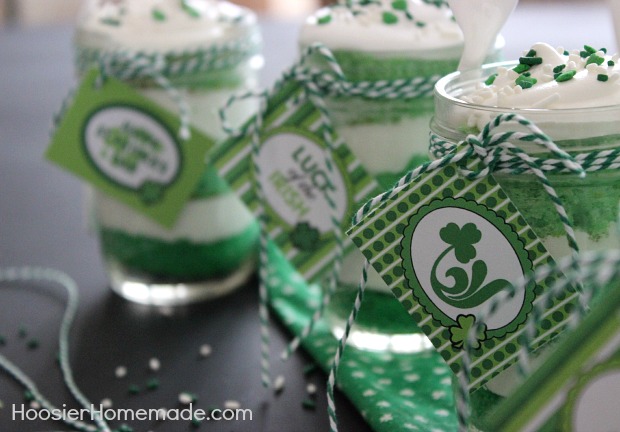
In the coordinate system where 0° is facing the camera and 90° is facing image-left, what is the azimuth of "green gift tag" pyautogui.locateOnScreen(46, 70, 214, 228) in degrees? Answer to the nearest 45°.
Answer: approximately 0°

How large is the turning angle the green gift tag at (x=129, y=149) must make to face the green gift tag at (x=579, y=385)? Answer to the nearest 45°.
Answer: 0° — it already faces it
